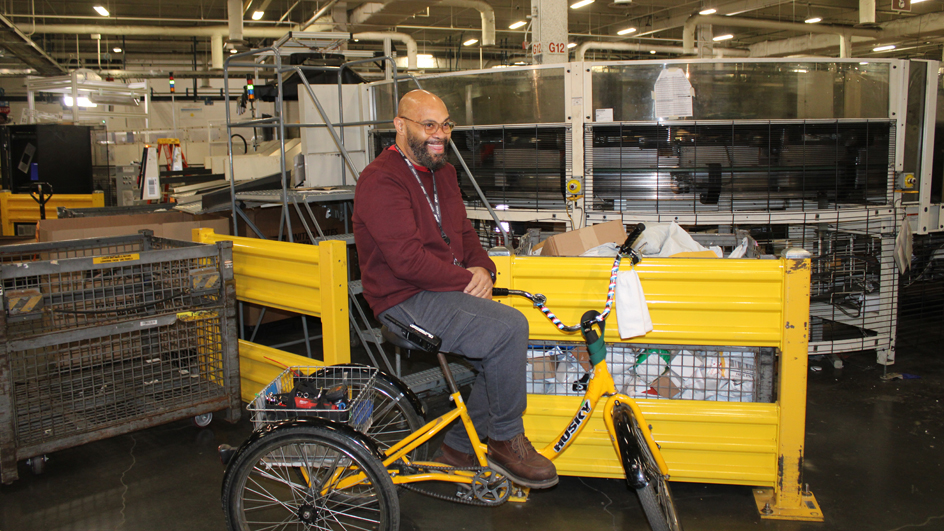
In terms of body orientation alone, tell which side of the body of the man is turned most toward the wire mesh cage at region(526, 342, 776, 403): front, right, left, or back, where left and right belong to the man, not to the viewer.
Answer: left

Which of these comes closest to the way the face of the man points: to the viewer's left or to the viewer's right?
to the viewer's right

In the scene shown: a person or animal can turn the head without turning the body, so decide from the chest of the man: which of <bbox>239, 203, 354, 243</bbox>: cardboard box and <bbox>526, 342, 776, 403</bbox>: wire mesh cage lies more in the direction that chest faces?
the wire mesh cage

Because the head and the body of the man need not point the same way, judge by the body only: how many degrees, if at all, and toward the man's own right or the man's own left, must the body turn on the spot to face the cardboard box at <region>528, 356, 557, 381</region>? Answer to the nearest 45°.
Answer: approximately 90° to the man's own left

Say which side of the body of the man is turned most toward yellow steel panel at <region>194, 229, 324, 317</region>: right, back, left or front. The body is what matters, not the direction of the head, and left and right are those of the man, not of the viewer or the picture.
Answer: back

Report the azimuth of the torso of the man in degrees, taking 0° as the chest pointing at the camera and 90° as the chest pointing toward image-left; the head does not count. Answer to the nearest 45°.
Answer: approximately 315°

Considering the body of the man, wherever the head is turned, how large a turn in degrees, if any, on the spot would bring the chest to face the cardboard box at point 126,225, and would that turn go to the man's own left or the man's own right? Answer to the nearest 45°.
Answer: approximately 180°

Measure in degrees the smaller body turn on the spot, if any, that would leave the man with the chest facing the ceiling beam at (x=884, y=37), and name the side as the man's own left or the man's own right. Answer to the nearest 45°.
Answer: approximately 90° to the man's own left

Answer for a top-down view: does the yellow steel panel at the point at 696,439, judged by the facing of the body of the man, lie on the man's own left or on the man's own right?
on the man's own left
